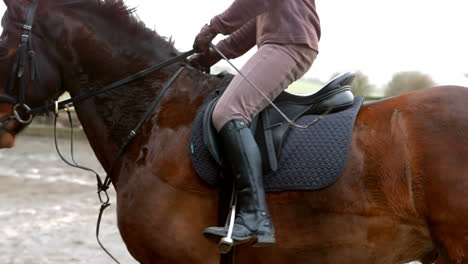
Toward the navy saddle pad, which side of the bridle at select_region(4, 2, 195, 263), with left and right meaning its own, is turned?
back

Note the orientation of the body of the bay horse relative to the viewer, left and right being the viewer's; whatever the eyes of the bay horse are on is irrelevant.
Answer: facing to the left of the viewer

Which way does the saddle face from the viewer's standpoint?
to the viewer's left

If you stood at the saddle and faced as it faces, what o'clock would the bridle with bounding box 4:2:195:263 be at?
The bridle is roughly at 12 o'clock from the saddle.

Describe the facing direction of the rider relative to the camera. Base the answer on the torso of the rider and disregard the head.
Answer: to the viewer's left

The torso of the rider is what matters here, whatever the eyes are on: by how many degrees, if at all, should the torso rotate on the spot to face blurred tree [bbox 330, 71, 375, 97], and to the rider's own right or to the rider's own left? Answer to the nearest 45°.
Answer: approximately 90° to the rider's own right

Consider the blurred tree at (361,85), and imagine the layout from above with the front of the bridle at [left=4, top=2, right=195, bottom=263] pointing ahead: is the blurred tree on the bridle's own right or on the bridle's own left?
on the bridle's own right

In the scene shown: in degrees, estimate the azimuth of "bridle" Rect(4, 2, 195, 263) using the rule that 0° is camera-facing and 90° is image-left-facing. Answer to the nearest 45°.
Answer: approximately 90°

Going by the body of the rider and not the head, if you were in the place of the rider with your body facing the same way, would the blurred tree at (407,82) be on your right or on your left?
on your right

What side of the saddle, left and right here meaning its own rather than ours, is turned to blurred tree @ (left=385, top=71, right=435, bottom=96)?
right

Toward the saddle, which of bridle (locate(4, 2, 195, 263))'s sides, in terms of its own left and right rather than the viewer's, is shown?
back

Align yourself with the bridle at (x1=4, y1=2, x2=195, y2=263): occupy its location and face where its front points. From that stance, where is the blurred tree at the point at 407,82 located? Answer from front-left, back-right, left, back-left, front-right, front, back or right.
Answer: back-right

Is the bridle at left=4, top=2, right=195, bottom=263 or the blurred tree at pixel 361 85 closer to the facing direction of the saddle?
the bridle
